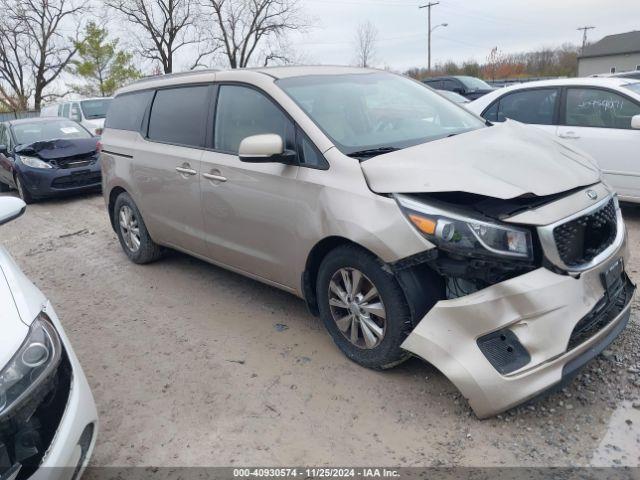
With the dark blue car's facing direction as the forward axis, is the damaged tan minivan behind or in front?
in front

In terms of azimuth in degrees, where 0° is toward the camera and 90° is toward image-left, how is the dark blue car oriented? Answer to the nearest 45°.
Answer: approximately 315°

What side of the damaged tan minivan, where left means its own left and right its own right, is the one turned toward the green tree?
back

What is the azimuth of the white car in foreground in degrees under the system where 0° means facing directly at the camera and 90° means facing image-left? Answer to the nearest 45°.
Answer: approximately 315°

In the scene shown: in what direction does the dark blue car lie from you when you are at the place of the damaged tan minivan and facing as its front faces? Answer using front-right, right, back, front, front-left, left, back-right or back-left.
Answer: back

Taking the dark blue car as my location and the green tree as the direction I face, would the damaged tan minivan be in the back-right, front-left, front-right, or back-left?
back-right

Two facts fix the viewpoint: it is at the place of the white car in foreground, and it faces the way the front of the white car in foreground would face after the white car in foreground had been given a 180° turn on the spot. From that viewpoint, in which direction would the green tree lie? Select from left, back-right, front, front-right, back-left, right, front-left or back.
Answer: front-right

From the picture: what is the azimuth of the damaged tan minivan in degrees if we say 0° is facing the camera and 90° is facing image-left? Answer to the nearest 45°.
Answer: approximately 315°

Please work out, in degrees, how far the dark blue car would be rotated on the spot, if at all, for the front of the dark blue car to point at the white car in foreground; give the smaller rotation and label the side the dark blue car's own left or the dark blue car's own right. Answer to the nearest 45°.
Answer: approximately 45° to the dark blue car's own right

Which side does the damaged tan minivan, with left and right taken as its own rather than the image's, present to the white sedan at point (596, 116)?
left

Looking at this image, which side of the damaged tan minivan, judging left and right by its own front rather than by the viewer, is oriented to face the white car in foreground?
right
